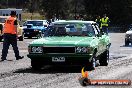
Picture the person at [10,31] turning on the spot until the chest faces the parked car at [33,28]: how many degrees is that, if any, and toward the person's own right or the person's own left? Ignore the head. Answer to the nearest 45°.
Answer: approximately 45° to the person's own left

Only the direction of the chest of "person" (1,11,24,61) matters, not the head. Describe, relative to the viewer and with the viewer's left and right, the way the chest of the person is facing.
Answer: facing away from the viewer and to the right of the viewer

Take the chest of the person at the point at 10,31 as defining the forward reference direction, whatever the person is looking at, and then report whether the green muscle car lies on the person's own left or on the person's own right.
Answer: on the person's own right
